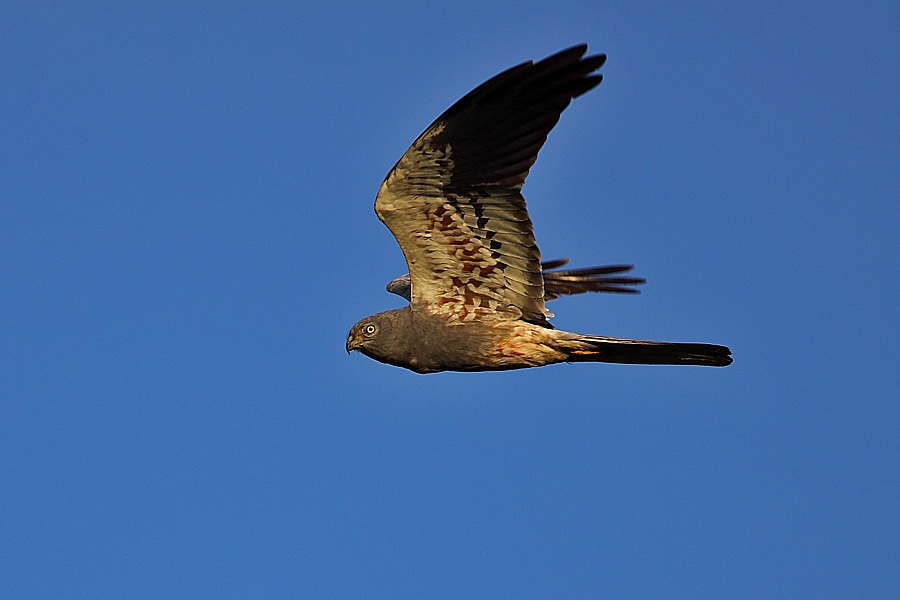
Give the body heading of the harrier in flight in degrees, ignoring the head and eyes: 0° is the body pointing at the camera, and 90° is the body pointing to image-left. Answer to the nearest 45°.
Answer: approximately 90°
